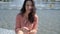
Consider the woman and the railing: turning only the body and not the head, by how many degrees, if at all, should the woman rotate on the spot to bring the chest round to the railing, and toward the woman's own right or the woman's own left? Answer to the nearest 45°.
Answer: approximately 180°

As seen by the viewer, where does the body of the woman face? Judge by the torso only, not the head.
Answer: toward the camera
